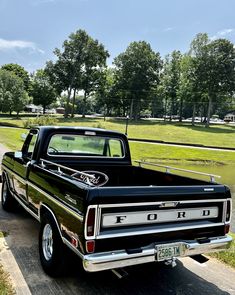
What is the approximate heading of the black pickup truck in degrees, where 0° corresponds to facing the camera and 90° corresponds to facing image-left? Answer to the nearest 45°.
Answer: approximately 135°
